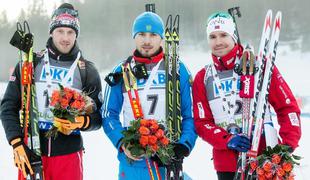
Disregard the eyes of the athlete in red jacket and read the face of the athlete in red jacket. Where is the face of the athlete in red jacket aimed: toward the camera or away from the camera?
toward the camera

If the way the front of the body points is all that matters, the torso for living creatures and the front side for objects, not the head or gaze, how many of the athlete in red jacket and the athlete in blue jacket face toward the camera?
2

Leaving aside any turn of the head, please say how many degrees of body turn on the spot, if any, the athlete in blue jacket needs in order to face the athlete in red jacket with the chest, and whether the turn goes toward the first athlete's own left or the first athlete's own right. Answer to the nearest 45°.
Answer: approximately 90° to the first athlete's own left

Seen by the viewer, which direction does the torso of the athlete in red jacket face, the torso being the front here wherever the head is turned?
toward the camera

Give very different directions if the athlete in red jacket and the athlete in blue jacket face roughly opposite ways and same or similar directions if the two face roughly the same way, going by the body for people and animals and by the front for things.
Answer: same or similar directions

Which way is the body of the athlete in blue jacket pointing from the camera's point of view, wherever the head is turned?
toward the camera

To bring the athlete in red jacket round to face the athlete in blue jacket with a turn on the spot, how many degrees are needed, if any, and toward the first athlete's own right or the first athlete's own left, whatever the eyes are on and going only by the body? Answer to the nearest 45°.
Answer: approximately 90° to the first athlete's own right

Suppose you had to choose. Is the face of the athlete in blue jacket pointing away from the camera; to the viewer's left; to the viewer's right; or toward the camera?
toward the camera
